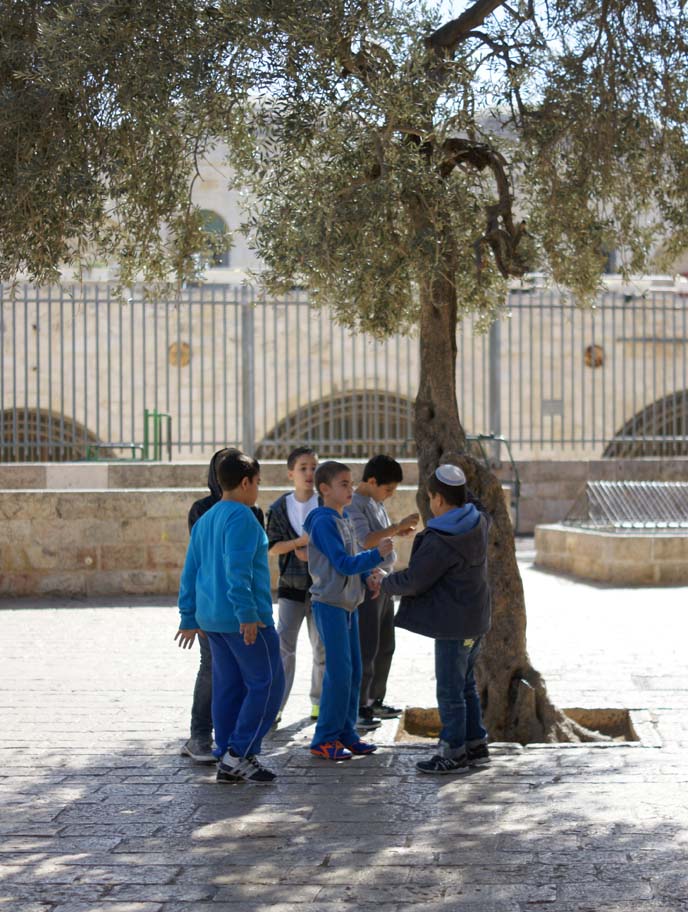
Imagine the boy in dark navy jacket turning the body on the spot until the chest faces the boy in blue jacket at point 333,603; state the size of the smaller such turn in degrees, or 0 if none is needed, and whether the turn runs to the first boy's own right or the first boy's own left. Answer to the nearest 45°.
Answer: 0° — they already face them

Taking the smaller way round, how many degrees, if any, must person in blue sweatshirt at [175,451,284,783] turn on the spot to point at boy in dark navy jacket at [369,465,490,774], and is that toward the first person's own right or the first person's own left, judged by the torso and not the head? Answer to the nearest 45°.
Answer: approximately 45° to the first person's own right

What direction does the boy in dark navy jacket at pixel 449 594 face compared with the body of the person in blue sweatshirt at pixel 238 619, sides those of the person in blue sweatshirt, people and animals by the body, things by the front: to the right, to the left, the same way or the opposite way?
to the left

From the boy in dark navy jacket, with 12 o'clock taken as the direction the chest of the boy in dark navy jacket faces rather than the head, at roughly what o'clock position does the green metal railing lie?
The green metal railing is roughly at 1 o'clock from the boy in dark navy jacket.

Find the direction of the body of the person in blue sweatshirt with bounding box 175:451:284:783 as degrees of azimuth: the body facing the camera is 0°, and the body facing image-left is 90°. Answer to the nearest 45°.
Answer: approximately 225°

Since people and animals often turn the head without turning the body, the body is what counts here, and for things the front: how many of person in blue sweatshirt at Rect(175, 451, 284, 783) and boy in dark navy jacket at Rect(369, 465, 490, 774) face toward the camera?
0

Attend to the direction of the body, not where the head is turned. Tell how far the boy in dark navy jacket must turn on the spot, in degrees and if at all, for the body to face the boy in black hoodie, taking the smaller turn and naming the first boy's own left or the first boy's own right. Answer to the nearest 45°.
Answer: approximately 45° to the first boy's own left

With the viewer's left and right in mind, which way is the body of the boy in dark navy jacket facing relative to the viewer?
facing away from the viewer and to the left of the viewer

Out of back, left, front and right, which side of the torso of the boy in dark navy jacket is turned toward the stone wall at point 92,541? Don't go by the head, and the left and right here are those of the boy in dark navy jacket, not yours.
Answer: front

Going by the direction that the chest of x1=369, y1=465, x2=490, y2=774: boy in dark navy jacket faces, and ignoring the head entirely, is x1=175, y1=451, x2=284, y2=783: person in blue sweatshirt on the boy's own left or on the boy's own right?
on the boy's own left

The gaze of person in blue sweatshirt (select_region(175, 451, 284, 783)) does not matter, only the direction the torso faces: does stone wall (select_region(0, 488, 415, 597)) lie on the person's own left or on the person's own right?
on the person's own left

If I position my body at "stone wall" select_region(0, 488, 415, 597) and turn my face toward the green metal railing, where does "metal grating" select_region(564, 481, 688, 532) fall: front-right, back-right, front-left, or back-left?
front-right

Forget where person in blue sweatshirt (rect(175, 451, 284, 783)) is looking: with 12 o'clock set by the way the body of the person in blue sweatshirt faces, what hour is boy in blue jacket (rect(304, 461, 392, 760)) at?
The boy in blue jacket is roughly at 12 o'clock from the person in blue sweatshirt.
